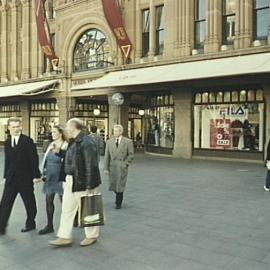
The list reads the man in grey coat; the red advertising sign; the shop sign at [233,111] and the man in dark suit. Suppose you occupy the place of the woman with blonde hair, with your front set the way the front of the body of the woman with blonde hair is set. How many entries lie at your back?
3

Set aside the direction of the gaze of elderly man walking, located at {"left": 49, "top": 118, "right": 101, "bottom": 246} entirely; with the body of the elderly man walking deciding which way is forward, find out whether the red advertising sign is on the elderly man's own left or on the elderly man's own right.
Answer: on the elderly man's own right

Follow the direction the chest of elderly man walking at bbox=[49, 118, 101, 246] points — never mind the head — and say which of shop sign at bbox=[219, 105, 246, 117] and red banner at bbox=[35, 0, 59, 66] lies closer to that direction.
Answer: the red banner

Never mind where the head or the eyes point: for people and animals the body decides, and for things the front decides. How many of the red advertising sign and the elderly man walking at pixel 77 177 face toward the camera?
1

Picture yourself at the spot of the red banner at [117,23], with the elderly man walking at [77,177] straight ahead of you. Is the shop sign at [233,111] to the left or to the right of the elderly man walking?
left

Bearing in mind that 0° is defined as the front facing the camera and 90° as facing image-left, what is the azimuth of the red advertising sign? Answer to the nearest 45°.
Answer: approximately 0°

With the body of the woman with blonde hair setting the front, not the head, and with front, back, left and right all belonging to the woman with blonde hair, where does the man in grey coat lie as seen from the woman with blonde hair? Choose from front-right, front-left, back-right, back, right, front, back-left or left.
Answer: back

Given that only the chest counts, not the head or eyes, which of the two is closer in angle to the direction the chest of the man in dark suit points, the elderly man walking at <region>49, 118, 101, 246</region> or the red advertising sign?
the elderly man walking

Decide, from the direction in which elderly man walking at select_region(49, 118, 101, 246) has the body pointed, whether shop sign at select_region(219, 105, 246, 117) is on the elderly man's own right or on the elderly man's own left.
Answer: on the elderly man's own right

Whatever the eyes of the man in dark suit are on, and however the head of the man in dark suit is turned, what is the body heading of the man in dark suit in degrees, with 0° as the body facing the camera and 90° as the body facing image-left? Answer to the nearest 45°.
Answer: approximately 45°
